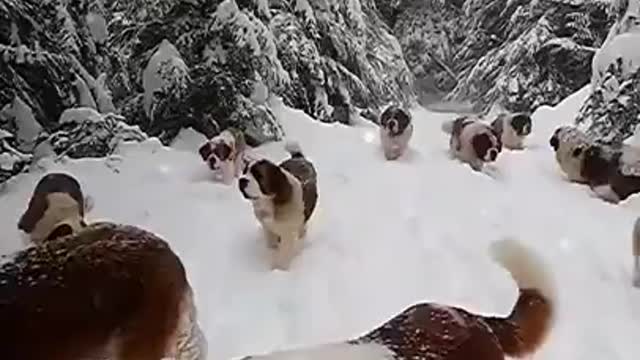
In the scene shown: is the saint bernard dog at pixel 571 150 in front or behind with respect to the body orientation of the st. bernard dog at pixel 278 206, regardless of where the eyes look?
behind

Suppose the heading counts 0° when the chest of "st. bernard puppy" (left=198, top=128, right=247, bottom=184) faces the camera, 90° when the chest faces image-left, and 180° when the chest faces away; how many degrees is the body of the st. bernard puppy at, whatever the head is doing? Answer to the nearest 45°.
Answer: approximately 45°

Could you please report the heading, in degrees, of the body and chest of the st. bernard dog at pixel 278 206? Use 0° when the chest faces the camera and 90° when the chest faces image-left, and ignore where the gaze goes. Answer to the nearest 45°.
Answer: approximately 45°

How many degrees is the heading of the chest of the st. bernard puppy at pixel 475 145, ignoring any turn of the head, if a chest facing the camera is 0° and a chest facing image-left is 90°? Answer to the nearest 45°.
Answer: approximately 315°

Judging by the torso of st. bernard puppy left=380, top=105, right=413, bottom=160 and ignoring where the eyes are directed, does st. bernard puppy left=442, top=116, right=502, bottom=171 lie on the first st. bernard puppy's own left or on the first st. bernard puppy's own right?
on the first st. bernard puppy's own left

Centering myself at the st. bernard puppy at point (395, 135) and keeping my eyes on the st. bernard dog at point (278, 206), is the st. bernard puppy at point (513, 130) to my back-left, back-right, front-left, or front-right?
back-left

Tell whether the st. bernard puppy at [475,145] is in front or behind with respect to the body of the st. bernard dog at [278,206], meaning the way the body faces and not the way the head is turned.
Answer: behind

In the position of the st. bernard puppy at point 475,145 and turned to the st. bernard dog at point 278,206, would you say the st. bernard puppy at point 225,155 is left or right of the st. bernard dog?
right

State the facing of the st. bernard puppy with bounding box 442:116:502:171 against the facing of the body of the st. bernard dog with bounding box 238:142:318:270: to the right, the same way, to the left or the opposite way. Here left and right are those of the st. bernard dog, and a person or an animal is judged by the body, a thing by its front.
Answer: to the left

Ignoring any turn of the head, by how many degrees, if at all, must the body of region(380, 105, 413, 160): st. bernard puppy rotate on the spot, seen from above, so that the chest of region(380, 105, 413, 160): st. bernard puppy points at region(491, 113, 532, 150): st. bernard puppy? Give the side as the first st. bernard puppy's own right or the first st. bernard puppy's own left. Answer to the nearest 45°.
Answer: approximately 135° to the first st. bernard puppy's own left
